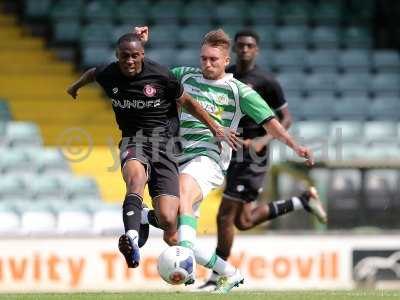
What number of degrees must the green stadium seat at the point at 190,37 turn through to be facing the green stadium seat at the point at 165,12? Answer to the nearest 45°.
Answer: approximately 135° to its right

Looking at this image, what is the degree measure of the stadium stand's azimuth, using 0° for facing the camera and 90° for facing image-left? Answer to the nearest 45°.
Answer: approximately 0°

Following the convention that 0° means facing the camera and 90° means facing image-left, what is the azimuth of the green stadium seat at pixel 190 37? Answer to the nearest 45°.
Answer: approximately 0°

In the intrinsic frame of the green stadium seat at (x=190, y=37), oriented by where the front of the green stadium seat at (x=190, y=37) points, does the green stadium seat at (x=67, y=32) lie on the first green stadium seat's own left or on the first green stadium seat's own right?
on the first green stadium seat's own right

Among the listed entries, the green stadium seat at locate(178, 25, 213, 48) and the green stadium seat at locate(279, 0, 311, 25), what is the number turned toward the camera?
2

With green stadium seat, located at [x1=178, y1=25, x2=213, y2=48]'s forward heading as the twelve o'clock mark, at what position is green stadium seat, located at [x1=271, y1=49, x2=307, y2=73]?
green stadium seat, located at [x1=271, y1=49, x2=307, y2=73] is roughly at 9 o'clock from green stadium seat, located at [x1=178, y1=25, x2=213, y2=48].
